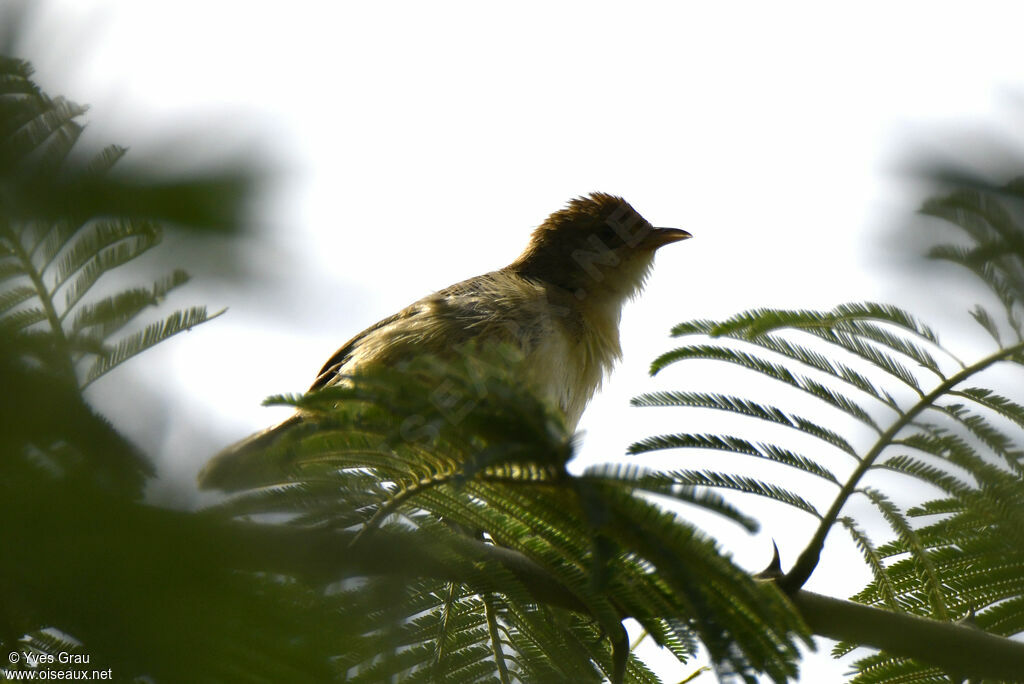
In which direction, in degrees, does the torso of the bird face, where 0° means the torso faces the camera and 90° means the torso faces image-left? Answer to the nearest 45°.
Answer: approximately 270°
